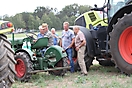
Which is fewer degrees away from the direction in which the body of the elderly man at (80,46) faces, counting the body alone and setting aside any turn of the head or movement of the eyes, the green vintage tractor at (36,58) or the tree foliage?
the green vintage tractor

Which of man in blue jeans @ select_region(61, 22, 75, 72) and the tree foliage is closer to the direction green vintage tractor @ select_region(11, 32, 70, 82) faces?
the tree foliage

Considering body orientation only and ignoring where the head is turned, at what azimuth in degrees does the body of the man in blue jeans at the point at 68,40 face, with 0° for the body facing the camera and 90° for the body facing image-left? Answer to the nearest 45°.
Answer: approximately 45°

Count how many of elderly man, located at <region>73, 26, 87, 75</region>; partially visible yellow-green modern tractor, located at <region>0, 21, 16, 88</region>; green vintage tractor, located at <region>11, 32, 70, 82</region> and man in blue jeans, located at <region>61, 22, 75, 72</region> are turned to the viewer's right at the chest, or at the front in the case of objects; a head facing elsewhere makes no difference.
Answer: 0

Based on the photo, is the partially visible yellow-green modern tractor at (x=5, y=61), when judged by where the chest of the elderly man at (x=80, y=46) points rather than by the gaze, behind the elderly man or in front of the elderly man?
in front

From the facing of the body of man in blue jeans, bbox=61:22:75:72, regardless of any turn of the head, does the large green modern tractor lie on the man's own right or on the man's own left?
on the man's own left

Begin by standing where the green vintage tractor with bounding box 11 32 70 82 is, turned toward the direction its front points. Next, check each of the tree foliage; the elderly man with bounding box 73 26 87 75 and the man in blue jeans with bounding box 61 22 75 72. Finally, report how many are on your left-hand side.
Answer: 0

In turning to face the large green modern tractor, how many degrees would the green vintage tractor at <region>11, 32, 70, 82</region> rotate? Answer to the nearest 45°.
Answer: approximately 135° to its right

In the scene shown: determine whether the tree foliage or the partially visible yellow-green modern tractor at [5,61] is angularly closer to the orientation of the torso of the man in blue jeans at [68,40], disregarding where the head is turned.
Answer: the partially visible yellow-green modern tractor

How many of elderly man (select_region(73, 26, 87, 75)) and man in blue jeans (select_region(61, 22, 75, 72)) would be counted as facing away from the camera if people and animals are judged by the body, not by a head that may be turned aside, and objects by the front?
0

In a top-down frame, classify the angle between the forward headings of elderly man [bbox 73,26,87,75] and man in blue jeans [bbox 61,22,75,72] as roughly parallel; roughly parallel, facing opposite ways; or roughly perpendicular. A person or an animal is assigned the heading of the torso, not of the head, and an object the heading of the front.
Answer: roughly parallel

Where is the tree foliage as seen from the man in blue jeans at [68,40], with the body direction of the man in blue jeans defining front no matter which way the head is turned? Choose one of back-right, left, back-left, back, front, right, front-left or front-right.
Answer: back-right
